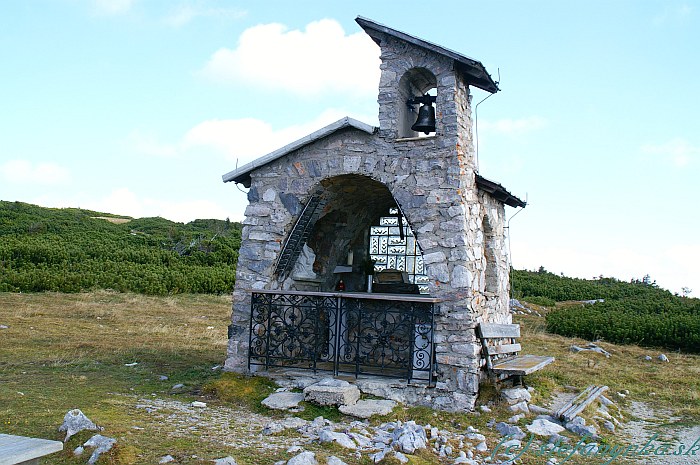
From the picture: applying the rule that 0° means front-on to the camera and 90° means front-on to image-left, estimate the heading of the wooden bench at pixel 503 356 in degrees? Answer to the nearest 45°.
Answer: approximately 315°

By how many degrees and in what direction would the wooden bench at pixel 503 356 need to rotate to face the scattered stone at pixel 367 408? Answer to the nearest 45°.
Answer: approximately 90° to its right

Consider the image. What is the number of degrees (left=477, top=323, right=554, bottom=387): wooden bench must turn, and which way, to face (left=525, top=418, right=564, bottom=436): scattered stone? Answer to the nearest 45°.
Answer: approximately 45° to its right

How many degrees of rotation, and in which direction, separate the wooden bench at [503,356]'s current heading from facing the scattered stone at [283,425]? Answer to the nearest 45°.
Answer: approximately 90° to its right

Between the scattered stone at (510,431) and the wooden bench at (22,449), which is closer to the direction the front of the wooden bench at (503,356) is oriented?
the scattered stone

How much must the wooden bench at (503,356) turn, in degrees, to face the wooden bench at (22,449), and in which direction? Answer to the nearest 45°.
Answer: approximately 90° to its right

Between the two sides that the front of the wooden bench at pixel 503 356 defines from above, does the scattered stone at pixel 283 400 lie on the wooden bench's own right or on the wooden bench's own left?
on the wooden bench's own right
